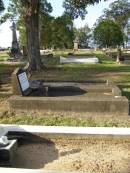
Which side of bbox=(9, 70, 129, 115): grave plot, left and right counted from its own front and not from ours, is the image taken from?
right

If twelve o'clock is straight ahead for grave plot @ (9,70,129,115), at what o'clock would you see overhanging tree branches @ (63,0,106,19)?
The overhanging tree branches is roughly at 9 o'clock from the grave plot.
